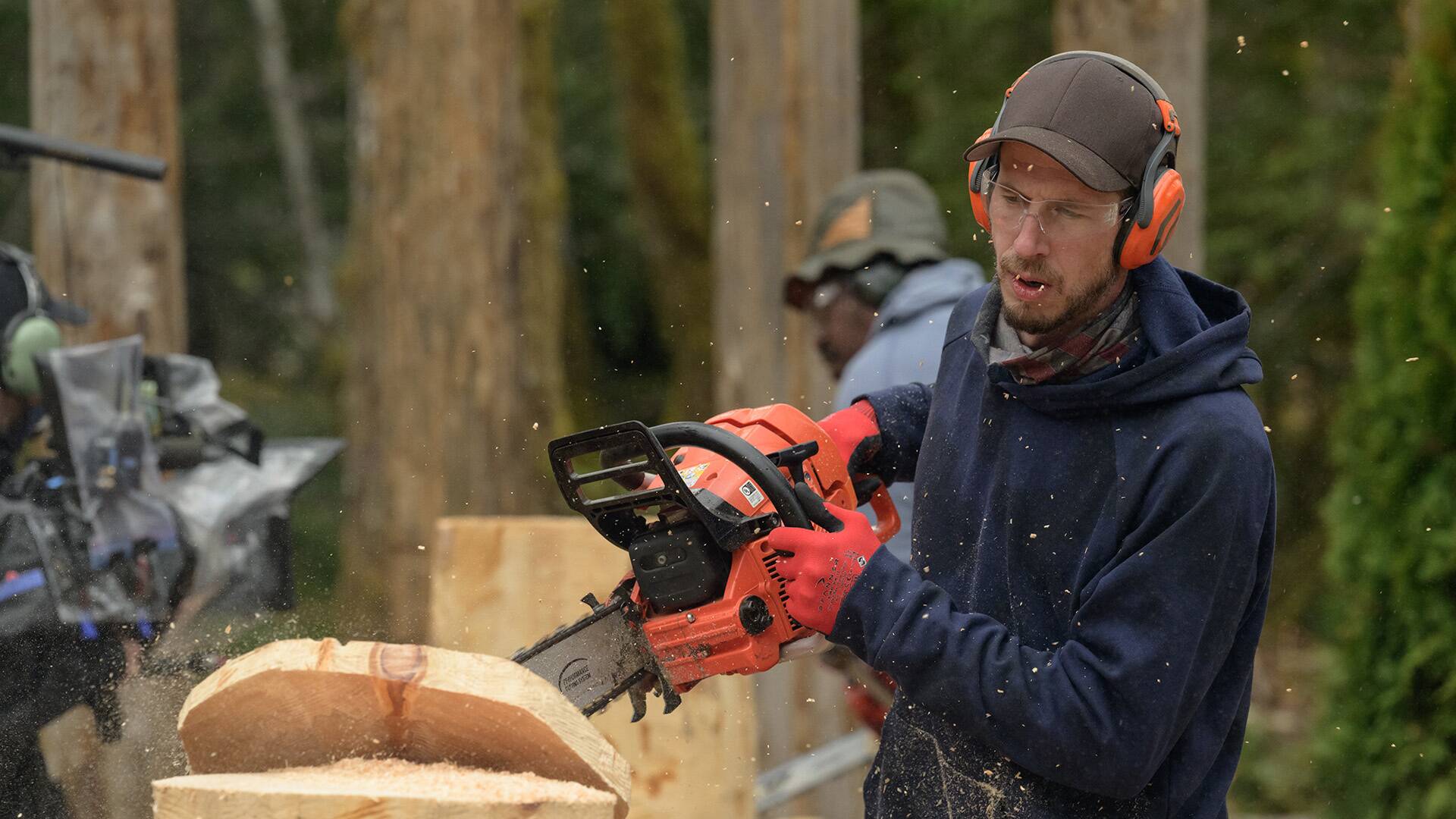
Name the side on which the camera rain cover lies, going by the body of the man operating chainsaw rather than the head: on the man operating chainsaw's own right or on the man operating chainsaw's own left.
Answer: on the man operating chainsaw's own right

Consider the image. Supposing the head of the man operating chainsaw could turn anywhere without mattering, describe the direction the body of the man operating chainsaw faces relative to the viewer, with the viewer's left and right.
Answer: facing the viewer and to the left of the viewer

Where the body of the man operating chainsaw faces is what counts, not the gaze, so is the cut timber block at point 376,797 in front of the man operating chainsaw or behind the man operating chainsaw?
in front

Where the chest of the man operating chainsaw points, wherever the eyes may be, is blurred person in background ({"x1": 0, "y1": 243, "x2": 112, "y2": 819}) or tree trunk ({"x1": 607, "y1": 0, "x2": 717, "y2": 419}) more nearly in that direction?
the blurred person in background

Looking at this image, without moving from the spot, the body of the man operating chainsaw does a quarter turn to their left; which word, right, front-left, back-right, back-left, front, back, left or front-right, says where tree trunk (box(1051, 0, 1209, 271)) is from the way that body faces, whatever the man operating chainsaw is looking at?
back-left

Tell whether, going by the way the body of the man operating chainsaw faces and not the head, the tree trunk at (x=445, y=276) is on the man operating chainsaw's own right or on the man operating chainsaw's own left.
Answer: on the man operating chainsaw's own right

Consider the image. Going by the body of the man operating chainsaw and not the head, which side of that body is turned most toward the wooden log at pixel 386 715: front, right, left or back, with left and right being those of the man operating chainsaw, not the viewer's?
front

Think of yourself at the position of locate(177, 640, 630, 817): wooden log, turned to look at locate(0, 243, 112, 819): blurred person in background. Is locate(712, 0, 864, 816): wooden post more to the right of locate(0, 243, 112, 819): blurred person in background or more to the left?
right

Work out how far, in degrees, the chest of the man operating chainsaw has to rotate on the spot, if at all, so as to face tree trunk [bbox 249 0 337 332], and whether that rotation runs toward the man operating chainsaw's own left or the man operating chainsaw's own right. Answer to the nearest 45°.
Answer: approximately 90° to the man operating chainsaw's own right
